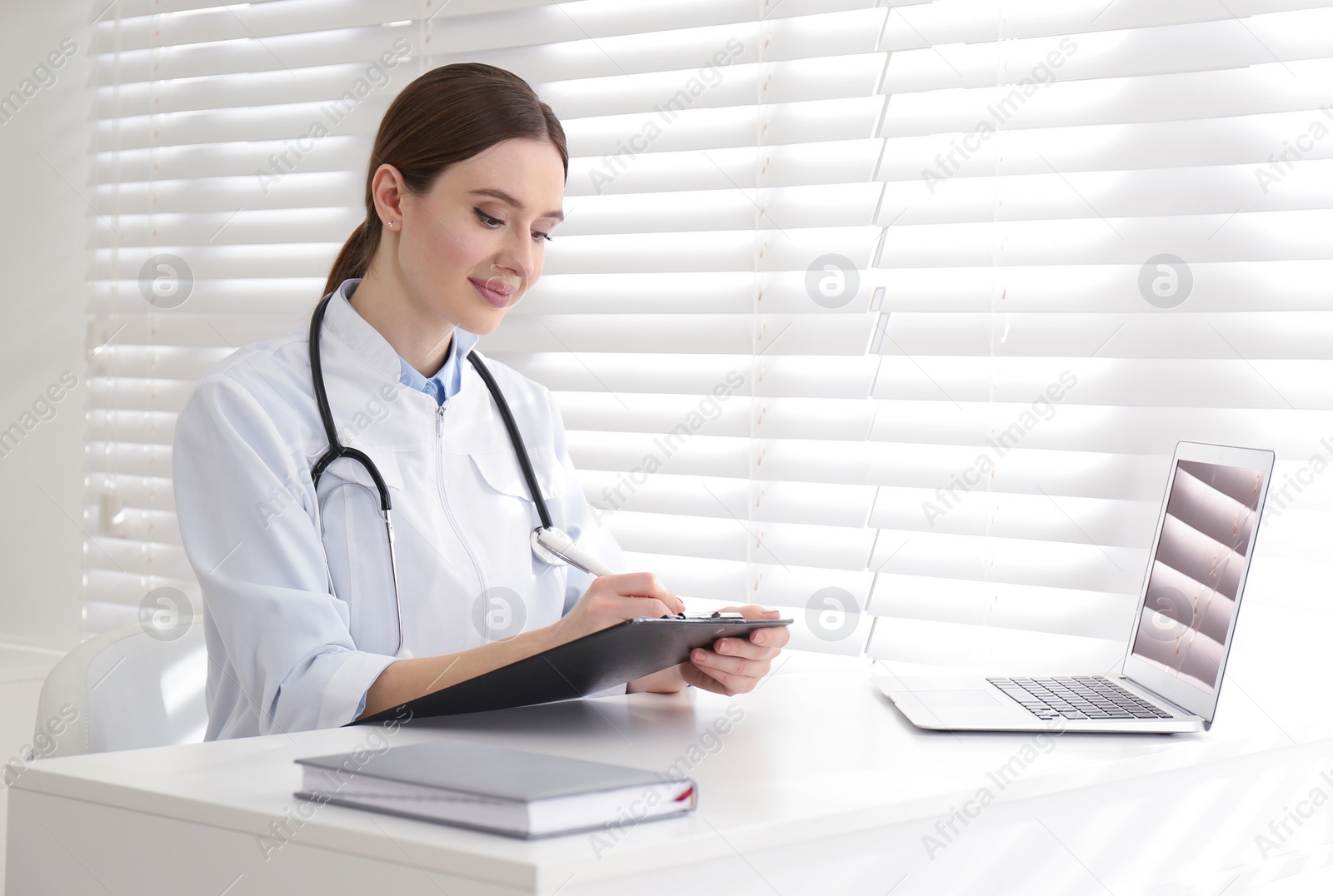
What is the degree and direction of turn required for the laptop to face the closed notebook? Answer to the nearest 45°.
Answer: approximately 45° to its left

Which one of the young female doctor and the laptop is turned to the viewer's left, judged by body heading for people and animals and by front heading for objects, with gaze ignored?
the laptop

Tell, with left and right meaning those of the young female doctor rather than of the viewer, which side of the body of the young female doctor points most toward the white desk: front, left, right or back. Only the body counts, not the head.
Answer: front

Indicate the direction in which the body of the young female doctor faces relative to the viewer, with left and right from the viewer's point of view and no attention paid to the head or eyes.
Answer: facing the viewer and to the right of the viewer

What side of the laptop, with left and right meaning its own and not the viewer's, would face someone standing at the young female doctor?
front

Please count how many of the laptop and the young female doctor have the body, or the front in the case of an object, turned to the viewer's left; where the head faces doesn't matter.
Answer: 1

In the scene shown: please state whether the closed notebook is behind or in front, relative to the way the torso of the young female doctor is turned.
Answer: in front

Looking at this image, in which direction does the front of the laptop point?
to the viewer's left

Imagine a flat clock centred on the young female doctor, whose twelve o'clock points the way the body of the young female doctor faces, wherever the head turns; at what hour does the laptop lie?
The laptop is roughly at 11 o'clock from the young female doctor.

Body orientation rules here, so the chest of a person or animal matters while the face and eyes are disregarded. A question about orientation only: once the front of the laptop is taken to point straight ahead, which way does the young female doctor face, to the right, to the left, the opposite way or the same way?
the opposite way

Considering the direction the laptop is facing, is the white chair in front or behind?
in front
